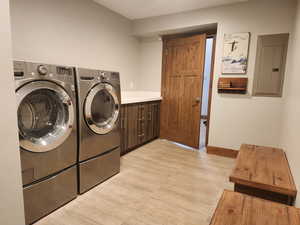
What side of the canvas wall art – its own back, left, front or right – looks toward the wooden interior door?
right

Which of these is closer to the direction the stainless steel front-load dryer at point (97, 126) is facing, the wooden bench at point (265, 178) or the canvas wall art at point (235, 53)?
the wooden bench

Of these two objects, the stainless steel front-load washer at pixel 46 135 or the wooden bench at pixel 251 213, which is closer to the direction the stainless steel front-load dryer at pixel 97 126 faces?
the wooden bench

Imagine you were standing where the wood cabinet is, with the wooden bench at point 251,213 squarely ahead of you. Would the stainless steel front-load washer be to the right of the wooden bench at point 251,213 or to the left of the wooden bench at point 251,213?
right

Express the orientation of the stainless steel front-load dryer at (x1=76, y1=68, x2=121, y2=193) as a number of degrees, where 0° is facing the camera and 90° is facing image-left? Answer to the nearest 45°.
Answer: approximately 315°

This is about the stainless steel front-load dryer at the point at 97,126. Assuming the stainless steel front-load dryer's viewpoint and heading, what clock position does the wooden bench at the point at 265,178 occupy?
The wooden bench is roughly at 12 o'clock from the stainless steel front-load dryer.

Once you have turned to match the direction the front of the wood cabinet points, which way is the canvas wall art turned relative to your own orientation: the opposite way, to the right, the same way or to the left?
to the right

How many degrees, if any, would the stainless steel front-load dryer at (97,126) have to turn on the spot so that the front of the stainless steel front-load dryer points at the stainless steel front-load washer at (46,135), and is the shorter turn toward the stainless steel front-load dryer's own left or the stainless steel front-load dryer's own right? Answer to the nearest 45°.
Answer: approximately 90° to the stainless steel front-load dryer's own right

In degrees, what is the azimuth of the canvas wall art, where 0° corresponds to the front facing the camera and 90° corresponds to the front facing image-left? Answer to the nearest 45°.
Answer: approximately 0°

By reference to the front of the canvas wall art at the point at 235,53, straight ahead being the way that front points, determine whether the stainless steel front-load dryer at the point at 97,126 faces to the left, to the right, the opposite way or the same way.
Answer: to the left

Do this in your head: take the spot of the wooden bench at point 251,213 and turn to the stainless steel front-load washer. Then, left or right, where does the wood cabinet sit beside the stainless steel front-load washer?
right

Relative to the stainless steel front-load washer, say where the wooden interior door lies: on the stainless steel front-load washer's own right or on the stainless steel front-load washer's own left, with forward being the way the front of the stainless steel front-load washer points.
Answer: on the stainless steel front-load washer's own left

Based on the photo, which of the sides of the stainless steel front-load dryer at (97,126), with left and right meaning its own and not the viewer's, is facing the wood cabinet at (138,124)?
left

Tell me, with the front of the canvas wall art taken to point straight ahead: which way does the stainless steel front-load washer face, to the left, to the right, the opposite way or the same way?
to the left
